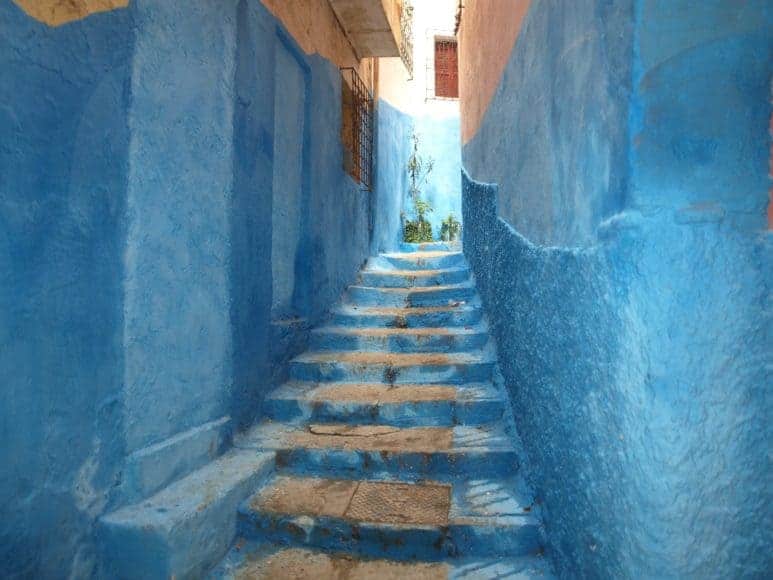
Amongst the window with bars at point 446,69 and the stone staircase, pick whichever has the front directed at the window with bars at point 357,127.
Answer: the window with bars at point 446,69

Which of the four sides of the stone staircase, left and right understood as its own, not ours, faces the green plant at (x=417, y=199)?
back

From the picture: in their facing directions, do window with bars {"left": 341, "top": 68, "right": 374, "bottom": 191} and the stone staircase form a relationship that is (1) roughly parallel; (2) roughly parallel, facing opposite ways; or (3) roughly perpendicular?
roughly perpendicular

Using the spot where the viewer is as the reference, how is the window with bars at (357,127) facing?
facing to the right of the viewer

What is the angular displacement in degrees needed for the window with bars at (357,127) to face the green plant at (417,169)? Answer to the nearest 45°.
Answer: approximately 90° to its left

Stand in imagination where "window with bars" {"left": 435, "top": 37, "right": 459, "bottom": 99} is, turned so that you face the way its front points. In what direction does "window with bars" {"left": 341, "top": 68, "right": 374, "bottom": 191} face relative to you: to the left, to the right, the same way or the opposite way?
to the left

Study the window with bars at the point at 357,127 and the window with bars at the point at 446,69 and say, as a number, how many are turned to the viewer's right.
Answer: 1
